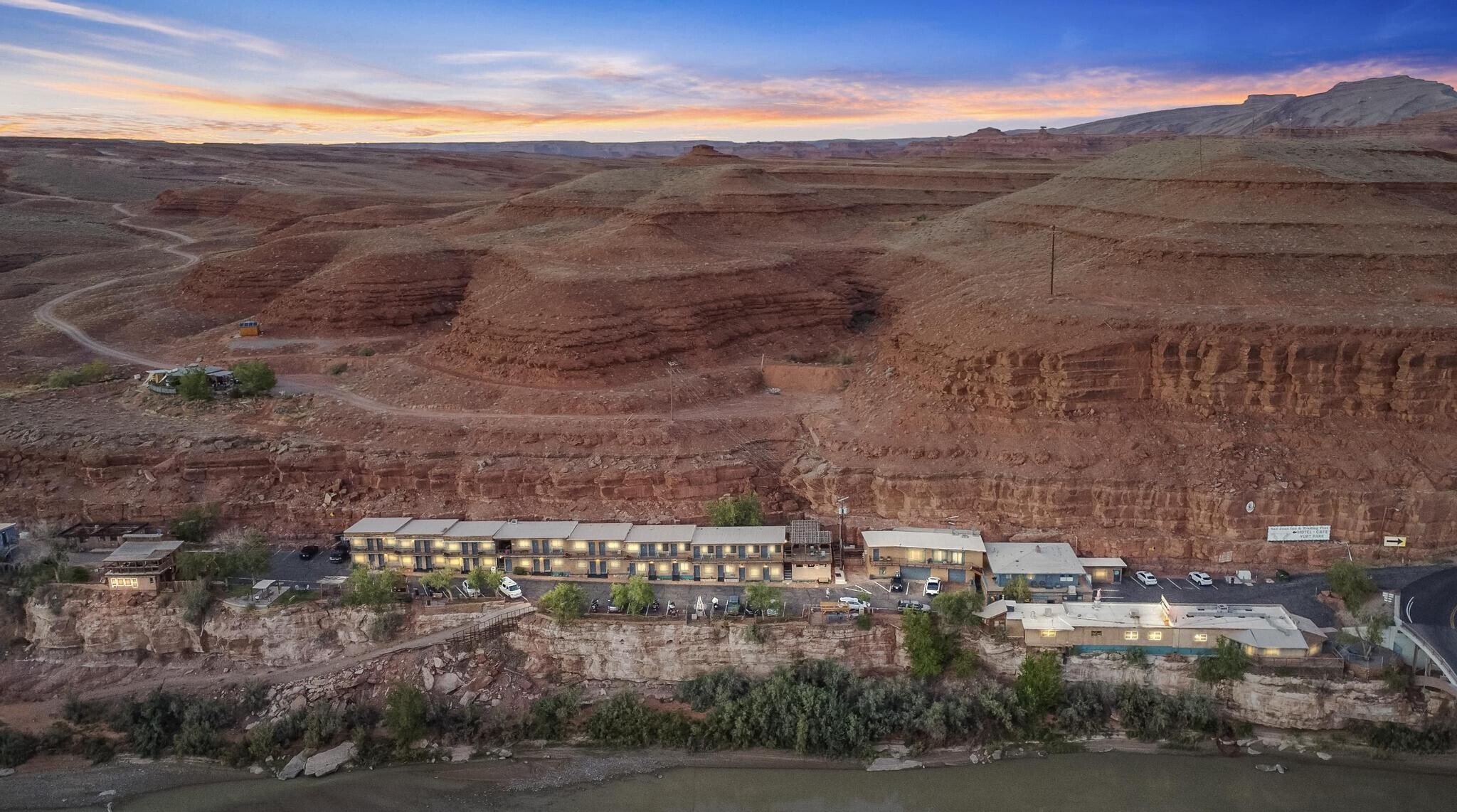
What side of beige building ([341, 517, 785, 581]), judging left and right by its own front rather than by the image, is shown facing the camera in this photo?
front

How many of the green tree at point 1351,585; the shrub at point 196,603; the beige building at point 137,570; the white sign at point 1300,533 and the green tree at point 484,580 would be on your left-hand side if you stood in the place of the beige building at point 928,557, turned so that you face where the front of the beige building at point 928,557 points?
2

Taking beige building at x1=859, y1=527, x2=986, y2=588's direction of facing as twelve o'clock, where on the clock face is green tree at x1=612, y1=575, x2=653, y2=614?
The green tree is roughly at 2 o'clock from the beige building.

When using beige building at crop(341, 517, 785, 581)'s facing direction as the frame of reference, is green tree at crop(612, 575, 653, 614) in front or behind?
in front

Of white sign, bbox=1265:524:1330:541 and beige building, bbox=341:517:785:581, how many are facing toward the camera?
2

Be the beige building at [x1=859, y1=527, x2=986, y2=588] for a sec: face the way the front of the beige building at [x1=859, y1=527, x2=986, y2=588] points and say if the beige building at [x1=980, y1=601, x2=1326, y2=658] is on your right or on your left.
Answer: on your left

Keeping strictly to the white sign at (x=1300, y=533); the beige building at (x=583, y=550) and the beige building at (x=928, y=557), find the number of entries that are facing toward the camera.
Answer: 3

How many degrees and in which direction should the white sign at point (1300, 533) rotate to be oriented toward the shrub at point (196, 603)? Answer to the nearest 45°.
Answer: approximately 45° to its right

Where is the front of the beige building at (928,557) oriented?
toward the camera

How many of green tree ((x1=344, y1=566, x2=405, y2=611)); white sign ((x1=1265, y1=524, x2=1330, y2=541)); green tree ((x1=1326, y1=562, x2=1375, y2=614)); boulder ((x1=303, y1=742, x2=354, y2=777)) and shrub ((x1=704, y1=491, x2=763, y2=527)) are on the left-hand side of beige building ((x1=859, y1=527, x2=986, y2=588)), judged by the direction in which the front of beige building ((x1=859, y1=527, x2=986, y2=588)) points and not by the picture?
2

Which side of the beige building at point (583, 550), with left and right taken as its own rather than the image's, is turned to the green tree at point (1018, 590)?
left

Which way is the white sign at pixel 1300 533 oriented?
toward the camera

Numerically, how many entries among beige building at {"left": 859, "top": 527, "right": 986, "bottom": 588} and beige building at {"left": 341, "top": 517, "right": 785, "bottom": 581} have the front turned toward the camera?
2
